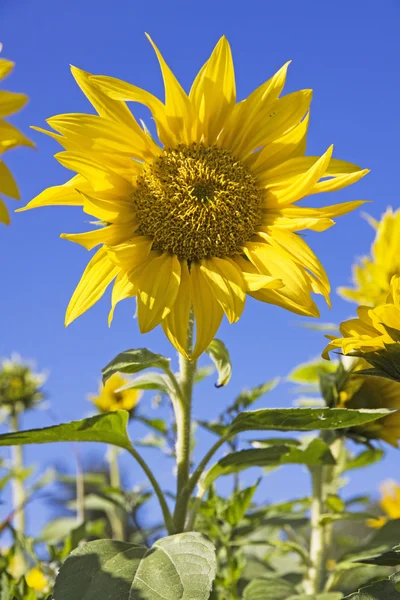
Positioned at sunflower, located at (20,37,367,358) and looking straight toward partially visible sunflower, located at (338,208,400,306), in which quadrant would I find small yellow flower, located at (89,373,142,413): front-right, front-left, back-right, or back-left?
front-left

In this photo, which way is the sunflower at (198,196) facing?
toward the camera

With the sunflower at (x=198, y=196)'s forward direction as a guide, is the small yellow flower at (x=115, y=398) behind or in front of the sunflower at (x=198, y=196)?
behind

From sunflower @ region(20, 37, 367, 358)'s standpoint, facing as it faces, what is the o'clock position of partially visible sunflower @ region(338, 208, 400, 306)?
The partially visible sunflower is roughly at 7 o'clock from the sunflower.
